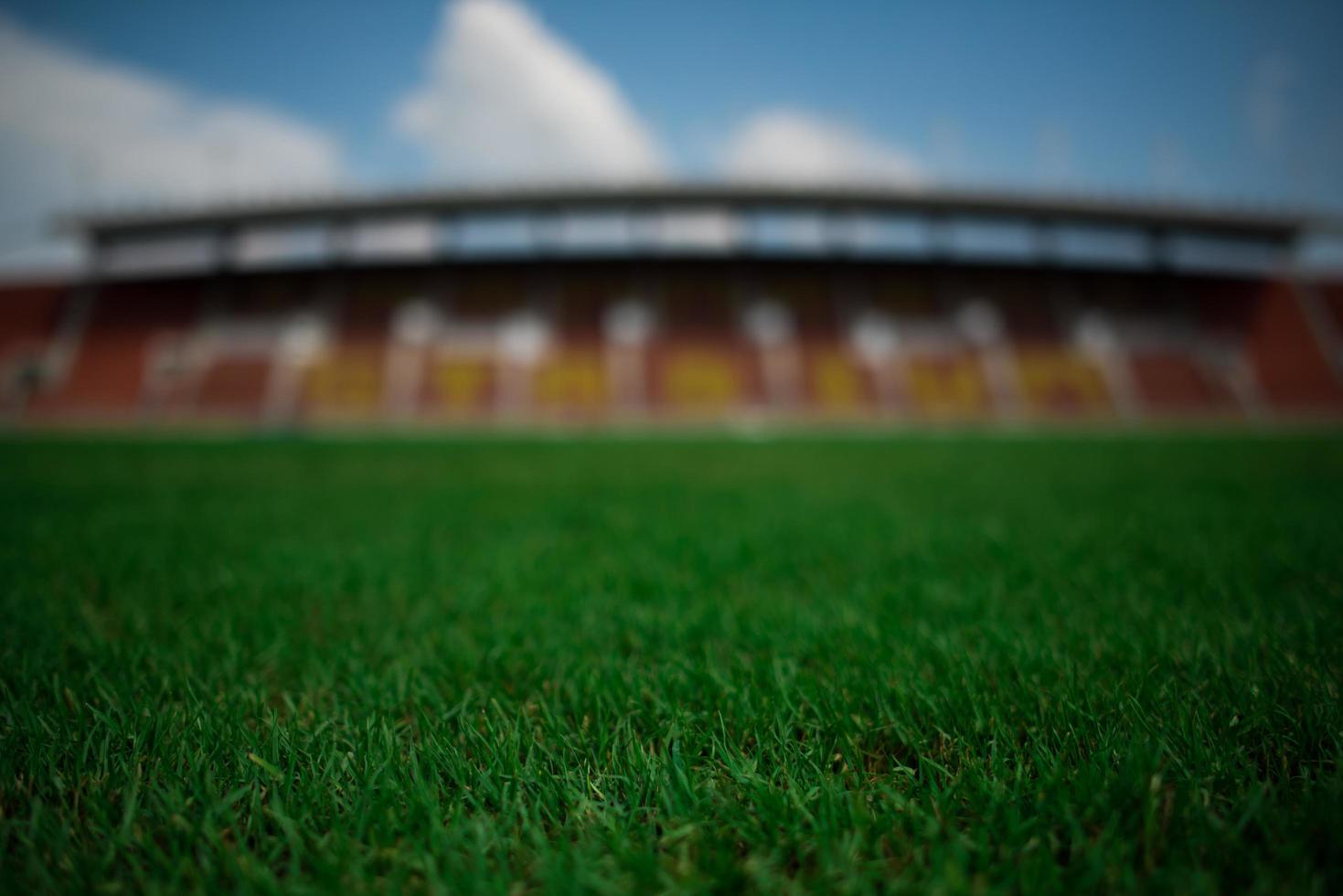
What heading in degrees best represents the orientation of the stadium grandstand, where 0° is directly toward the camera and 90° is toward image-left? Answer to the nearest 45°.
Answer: approximately 0°
